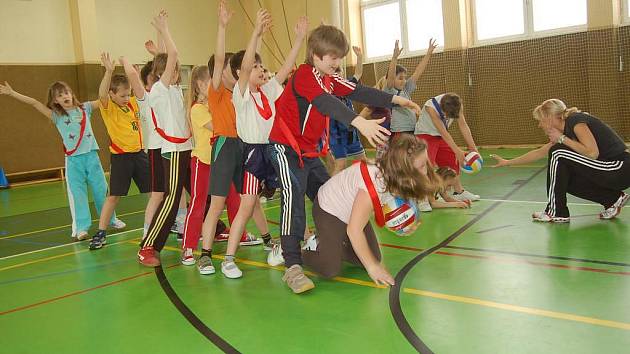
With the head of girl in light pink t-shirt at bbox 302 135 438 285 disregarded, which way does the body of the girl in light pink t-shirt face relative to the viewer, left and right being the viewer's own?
facing to the right of the viewer

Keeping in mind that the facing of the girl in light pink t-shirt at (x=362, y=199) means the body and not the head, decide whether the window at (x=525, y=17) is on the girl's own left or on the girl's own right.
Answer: on the girl's own left
